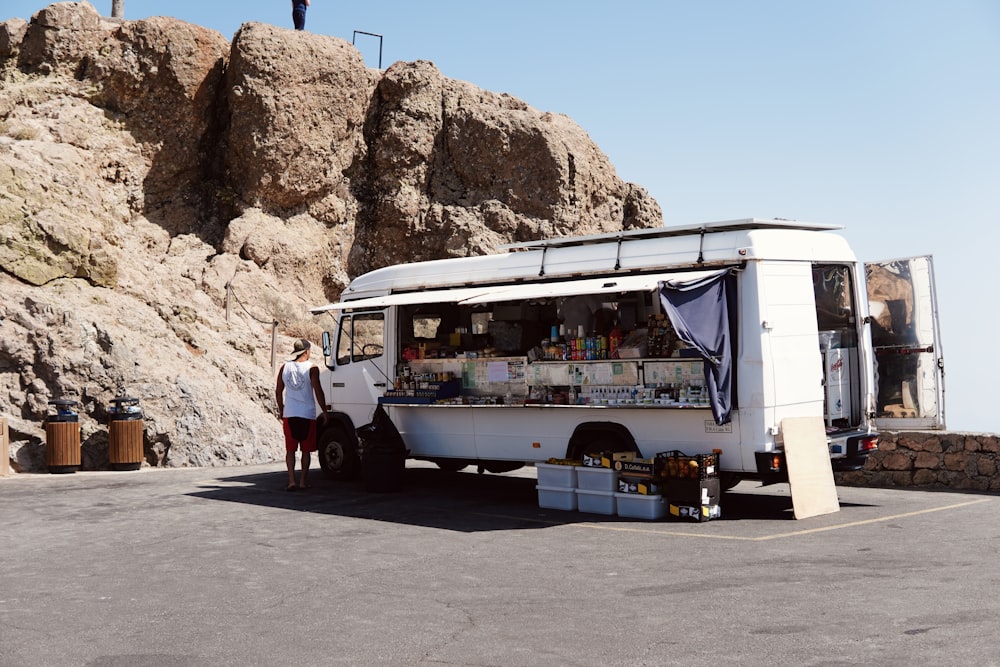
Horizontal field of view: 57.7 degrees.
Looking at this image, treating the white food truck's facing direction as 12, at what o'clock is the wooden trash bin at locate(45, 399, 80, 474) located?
The wooden trash bin is roughly at 11 o'clock from the white food truck.

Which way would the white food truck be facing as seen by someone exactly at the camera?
facing away from the viewer and to the left of the viewer

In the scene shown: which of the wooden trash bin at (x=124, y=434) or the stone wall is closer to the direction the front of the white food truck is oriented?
the wooden trash bin

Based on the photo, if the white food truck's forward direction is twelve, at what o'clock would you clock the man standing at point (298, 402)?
The man standing is roughly at 11 o'clock from the white food truck.

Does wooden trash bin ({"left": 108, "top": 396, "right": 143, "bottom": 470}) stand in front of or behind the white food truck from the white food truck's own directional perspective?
in front
